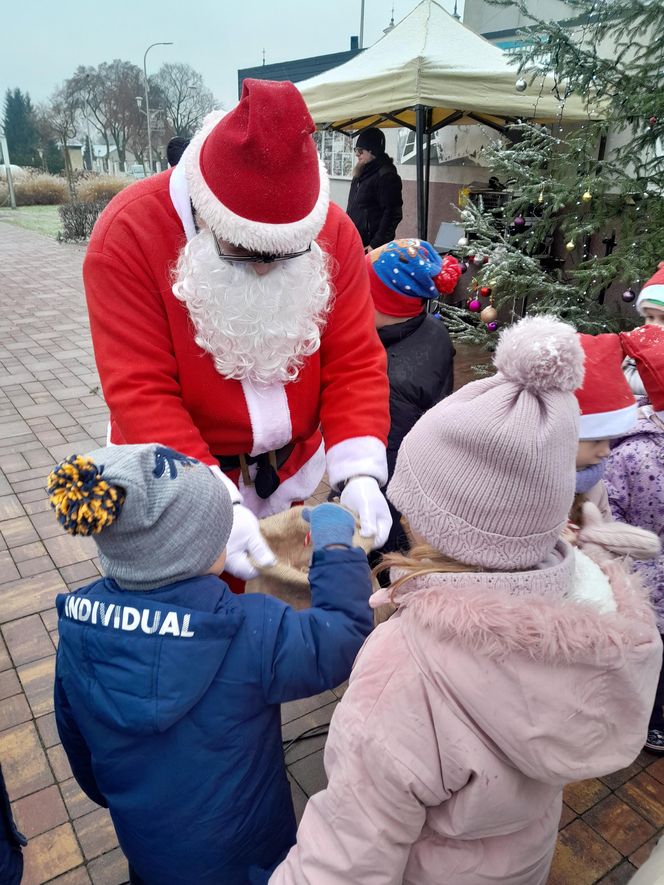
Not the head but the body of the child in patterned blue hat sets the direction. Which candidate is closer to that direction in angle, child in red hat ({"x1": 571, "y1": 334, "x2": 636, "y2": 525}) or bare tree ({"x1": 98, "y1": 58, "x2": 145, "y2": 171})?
the bare tree

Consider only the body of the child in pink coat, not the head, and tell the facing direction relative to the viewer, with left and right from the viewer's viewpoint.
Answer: facing away from the viewer and to the left of the viewer

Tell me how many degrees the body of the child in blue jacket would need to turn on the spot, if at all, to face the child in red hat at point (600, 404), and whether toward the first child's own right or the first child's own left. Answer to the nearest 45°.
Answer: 0° — they already face them

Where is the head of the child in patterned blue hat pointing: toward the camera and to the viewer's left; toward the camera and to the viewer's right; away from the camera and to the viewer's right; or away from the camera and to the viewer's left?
away from the camera and to the viewer's left

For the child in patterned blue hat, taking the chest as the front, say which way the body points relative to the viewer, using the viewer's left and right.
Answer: facing to the left of the viewer

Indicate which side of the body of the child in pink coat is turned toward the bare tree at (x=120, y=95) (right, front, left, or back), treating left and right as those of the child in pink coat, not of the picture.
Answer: front

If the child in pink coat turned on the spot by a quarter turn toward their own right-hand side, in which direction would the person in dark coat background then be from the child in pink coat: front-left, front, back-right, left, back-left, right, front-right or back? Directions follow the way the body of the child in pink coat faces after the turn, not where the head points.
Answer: front-left

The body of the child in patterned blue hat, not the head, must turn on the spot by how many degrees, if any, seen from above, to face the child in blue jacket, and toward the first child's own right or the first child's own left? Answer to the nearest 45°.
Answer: approximately 90° to the first child's own left

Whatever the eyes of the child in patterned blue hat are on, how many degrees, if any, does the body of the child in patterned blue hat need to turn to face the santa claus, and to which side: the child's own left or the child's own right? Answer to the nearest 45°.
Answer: approximately 90° to the child's own left
